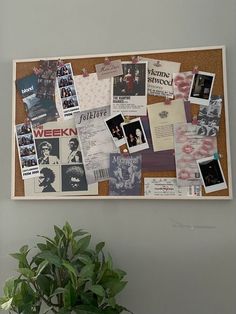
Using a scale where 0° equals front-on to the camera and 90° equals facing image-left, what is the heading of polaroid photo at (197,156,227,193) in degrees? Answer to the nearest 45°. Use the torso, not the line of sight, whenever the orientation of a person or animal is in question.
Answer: approximately 0°

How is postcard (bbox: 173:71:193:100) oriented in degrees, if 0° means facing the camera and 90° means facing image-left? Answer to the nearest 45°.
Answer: approximately 0°
